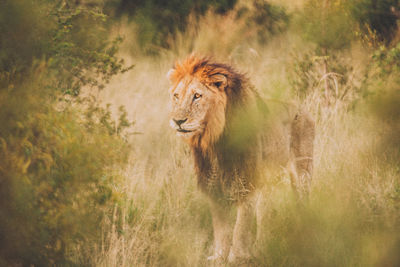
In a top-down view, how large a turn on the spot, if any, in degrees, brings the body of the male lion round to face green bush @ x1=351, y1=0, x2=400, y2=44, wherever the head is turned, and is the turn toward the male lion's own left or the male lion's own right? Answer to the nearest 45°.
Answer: approximately 180°

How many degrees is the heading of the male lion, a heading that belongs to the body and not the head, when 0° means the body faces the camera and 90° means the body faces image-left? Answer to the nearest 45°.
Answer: approximately 45°

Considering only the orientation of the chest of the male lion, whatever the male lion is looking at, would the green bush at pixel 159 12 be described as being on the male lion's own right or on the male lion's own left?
on the male lion's own right
